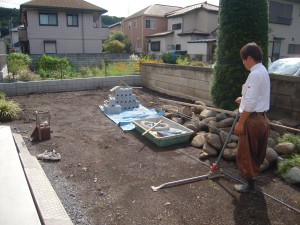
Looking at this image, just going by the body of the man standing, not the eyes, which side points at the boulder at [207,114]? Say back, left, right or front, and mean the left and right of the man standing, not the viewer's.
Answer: right

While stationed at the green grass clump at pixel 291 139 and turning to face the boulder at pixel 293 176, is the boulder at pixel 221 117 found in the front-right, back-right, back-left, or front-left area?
back-right

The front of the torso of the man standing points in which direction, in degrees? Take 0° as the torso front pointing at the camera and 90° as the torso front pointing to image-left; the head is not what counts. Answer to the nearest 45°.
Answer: approximately 90°

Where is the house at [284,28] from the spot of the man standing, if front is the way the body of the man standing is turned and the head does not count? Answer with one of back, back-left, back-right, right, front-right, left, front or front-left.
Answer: right

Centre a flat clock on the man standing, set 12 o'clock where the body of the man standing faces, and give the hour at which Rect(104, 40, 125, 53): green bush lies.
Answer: The green bush is roughly at 2 o'clock from the man standing.

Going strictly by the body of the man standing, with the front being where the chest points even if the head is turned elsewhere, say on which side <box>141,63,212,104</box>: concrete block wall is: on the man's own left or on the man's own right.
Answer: on the man's own right

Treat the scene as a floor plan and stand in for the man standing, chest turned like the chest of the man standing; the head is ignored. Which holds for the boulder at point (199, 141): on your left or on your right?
on your right

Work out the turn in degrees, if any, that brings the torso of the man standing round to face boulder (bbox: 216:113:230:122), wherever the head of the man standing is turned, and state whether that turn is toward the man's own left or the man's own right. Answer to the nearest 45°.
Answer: approximately 90° to the man's own right

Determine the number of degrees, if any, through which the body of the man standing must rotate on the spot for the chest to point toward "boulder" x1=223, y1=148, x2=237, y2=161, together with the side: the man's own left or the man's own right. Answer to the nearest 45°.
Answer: approximately 90° to the man's own right

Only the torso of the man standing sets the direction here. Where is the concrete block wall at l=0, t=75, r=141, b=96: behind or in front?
in front

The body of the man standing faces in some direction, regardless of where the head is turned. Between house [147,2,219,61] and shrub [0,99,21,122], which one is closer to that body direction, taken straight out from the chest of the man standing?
the shrub
